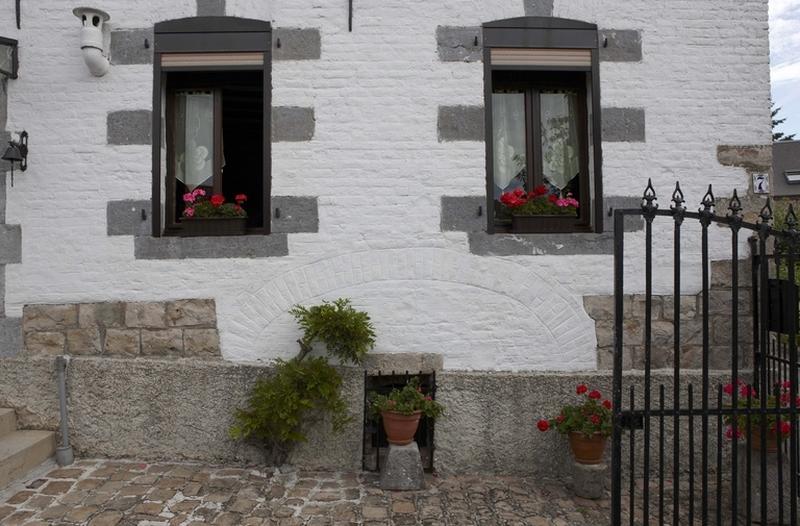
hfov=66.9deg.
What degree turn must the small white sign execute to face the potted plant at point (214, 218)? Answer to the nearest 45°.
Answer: approximately 45° to its right

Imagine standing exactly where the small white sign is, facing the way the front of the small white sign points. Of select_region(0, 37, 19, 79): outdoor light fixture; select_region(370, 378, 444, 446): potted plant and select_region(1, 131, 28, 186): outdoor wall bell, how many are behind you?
0

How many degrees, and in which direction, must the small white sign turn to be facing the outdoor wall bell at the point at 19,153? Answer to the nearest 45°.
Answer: approximately 45° to its right

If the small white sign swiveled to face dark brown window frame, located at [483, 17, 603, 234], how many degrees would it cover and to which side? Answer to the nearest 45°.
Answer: approximately 45° to its right

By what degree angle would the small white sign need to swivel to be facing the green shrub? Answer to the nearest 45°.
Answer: approximately 45° to its right

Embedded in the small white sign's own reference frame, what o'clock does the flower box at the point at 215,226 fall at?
The flower box is roughly at 2 o'clock from the small white sign.

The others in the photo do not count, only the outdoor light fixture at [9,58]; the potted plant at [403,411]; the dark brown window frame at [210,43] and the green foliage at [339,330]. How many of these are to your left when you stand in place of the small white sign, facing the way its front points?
0

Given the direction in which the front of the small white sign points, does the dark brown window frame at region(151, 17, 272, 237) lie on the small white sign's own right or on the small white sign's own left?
on the small white sign's own right

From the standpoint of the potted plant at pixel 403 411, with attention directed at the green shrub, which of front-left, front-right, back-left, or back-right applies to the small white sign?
back-right

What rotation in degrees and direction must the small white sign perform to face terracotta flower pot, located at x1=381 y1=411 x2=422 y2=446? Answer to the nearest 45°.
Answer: approximately 45° to its right

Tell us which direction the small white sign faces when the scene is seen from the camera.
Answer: facing the viewer

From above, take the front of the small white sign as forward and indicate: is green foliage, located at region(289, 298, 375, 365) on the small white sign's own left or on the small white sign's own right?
on the small white sign's own right

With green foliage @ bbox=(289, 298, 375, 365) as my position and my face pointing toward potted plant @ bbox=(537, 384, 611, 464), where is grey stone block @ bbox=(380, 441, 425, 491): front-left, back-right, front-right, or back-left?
front-right

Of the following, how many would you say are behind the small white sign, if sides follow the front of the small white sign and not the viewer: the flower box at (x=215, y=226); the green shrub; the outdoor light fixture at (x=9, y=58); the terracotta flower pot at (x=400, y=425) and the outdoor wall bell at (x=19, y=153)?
0

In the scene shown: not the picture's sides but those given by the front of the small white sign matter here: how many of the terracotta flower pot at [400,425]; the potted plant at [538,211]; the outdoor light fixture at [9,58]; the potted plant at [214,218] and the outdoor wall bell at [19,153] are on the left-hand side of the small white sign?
0
